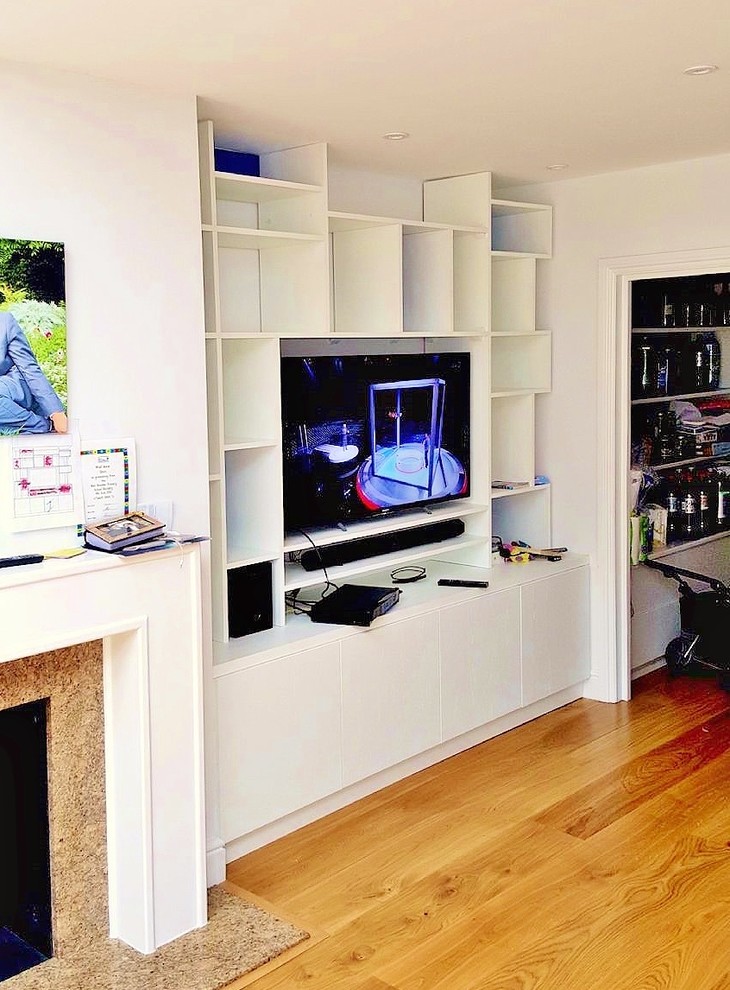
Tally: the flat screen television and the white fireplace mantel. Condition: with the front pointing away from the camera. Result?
0

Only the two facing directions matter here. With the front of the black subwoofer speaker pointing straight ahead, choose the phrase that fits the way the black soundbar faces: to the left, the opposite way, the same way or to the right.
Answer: the same way

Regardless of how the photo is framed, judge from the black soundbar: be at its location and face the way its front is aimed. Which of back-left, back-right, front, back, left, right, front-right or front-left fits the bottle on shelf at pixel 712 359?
left

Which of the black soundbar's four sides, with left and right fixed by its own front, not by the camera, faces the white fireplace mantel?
right

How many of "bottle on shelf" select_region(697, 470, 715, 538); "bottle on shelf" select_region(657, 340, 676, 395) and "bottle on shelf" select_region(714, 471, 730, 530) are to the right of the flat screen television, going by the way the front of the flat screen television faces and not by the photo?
0

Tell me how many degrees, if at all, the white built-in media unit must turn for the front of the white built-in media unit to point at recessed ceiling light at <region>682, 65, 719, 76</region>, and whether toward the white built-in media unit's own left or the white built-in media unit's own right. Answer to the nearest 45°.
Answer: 0° — it already faces it

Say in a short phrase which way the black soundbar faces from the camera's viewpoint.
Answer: facing the viewer and to the right of the viewer

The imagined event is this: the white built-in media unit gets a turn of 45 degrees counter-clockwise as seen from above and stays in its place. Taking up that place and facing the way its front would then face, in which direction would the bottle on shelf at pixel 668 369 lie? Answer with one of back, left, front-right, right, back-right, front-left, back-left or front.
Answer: front-left

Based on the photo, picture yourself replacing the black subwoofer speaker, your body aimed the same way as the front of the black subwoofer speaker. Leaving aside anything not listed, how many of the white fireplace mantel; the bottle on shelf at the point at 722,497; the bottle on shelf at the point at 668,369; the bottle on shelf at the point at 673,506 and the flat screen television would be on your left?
4

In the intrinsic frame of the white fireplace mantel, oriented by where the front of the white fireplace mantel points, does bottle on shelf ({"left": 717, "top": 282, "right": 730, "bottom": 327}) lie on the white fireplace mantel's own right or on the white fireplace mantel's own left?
on the white fireplace mantel's own left

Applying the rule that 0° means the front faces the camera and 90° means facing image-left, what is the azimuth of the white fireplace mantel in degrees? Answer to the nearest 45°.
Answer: approximately 315°

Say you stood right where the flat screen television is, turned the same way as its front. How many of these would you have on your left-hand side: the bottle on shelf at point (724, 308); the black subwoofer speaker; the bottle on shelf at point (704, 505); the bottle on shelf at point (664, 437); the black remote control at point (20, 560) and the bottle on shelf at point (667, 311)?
4

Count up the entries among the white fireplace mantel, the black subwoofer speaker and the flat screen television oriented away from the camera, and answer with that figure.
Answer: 0

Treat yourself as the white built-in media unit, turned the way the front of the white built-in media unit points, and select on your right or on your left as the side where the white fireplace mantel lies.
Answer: on your right

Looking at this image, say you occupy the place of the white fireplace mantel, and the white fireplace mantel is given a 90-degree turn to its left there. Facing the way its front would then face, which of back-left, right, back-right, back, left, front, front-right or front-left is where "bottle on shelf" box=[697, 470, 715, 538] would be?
front

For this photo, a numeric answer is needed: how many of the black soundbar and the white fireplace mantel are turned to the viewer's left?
0

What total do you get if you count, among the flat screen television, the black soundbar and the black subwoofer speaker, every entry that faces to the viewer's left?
0
